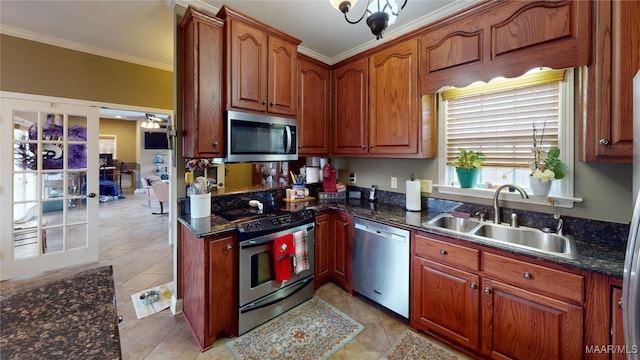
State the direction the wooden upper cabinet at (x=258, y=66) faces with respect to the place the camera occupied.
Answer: facing the viewer and to the right of the viewer

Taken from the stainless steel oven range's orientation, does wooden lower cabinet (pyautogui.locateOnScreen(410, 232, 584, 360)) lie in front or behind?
in front

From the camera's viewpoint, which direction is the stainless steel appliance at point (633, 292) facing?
to the viewer's left

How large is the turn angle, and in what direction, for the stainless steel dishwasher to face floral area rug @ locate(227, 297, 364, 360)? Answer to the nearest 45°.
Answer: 0° — it already faces it

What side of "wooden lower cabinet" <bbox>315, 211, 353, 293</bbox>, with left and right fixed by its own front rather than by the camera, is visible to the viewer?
front

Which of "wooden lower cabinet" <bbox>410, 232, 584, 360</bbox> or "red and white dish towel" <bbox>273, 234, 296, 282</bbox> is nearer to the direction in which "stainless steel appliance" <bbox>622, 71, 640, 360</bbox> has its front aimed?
the red and white dish towel

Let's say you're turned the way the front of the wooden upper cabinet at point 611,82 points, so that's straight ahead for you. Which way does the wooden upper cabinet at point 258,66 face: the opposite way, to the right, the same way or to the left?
to the left

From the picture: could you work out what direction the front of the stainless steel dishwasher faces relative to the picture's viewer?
facing the viewer and to the left of the viewer

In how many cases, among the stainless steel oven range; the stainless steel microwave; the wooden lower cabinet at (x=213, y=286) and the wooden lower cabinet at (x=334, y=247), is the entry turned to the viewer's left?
0

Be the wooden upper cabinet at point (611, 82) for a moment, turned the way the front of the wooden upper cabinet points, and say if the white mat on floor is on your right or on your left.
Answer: on your right
